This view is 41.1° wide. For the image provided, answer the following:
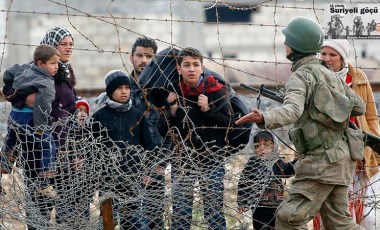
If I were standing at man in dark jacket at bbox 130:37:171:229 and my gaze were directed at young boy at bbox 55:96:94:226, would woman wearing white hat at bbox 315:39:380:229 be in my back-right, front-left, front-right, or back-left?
back-left

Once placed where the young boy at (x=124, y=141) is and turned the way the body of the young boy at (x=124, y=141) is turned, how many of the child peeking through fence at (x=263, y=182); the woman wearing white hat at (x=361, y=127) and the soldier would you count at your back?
0

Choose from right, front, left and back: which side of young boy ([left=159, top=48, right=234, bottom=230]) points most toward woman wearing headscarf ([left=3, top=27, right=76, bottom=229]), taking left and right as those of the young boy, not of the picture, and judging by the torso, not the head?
right

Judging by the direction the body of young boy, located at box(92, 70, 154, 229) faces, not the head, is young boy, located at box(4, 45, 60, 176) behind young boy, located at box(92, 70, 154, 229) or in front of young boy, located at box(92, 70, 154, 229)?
behind

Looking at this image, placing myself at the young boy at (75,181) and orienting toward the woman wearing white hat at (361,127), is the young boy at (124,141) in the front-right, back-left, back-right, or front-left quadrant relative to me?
front-right

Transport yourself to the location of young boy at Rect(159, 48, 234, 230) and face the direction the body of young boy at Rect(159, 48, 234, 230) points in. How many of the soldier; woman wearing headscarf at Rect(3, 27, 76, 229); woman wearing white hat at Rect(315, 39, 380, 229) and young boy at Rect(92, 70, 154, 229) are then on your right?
2

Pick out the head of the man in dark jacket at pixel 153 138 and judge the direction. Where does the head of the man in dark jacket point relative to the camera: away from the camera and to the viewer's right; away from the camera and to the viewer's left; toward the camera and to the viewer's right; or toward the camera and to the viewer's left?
toward the camera and to the viewer's right

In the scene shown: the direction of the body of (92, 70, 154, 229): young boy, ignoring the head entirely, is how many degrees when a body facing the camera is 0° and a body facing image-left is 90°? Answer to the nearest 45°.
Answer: approximately 315°

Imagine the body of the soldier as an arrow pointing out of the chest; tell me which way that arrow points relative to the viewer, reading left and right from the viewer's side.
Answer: facing away from the viewer and to the left of the viewer

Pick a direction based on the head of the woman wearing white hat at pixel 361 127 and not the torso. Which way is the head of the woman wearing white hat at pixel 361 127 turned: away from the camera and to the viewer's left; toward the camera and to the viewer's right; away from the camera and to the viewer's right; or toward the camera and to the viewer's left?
toward the camera and to the viewer's left

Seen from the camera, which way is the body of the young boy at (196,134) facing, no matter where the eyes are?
toward the camera

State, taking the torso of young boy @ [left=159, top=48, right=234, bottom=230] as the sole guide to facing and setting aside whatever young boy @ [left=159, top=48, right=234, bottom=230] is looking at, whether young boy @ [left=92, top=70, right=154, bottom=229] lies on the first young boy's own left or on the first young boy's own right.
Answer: on the first young boy's own right

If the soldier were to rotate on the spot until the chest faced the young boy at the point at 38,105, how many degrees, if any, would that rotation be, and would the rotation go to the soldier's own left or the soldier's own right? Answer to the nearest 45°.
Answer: approximately 45° to the soldier's own left

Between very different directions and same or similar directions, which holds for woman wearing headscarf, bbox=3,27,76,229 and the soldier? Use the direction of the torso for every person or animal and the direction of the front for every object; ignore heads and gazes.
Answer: very different directions

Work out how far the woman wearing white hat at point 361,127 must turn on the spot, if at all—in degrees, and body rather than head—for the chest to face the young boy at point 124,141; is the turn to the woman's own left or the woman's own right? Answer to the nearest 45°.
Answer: approximately 45° to the woman's own right

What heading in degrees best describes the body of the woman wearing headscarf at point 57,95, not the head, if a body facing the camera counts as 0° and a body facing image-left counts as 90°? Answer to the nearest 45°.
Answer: approximately 315°

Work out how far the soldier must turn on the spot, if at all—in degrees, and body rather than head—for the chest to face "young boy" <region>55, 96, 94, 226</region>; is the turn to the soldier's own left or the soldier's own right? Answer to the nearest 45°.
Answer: approximately 45° to the soldier's own left

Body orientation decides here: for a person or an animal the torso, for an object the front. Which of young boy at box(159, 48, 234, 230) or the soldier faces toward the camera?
the young boy

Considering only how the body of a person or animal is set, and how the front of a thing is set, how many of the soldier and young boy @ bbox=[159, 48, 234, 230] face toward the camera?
1

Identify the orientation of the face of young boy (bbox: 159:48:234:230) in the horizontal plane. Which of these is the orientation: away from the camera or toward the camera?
toward the camera
